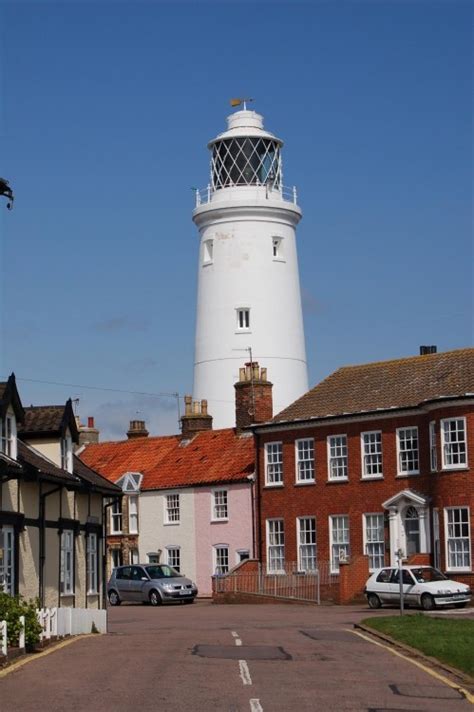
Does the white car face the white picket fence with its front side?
no

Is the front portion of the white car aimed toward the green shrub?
no

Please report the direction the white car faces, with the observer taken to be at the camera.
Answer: facing the viewer and to the right of the viewer
